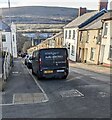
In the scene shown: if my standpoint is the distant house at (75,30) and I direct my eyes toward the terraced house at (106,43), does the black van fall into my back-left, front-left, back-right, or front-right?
front-right

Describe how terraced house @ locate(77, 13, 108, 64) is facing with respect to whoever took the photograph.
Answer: facing the viewer and to the left of the viewer

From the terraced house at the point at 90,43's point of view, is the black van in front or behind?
in front

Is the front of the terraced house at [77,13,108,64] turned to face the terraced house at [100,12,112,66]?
no

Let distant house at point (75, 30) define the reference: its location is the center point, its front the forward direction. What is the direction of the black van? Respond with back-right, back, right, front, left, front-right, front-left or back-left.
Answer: front-left

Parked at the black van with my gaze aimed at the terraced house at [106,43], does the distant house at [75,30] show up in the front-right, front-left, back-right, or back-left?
front-left

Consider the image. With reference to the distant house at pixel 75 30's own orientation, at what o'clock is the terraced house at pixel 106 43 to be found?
The terraced house is roughly at 10 o'clock from the distant house.
